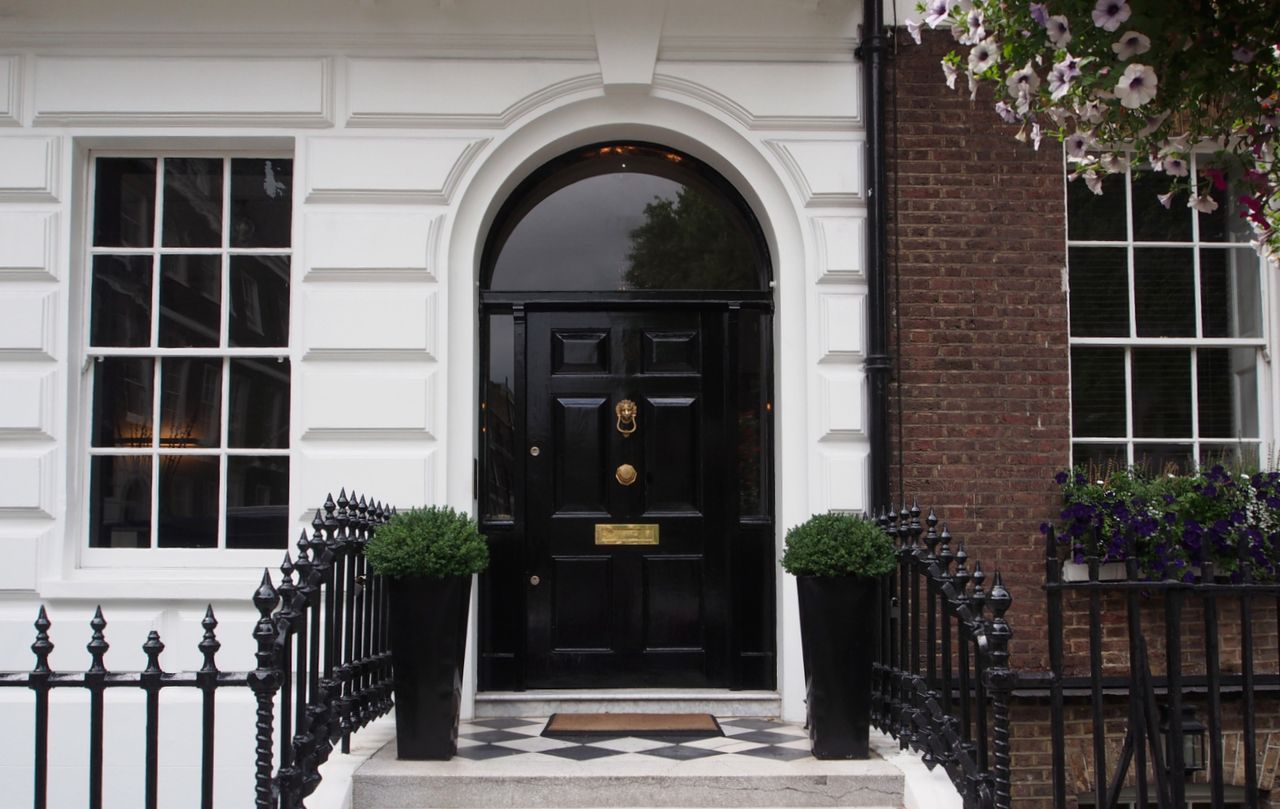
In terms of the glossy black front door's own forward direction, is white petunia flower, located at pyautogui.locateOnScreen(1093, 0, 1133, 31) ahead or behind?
ahead

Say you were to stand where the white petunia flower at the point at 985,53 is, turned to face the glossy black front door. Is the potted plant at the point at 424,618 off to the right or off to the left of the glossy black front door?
left

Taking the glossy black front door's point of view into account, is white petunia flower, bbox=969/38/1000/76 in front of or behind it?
in front

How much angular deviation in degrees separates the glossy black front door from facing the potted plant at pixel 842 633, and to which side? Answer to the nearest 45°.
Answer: approximately 45° to its left

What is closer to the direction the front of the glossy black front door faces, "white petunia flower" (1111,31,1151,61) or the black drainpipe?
the white petunia flower

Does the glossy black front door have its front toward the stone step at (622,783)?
yes

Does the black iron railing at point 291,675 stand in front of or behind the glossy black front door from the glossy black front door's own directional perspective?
in front

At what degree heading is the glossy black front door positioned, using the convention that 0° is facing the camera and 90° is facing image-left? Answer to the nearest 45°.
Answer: approximately 0°
